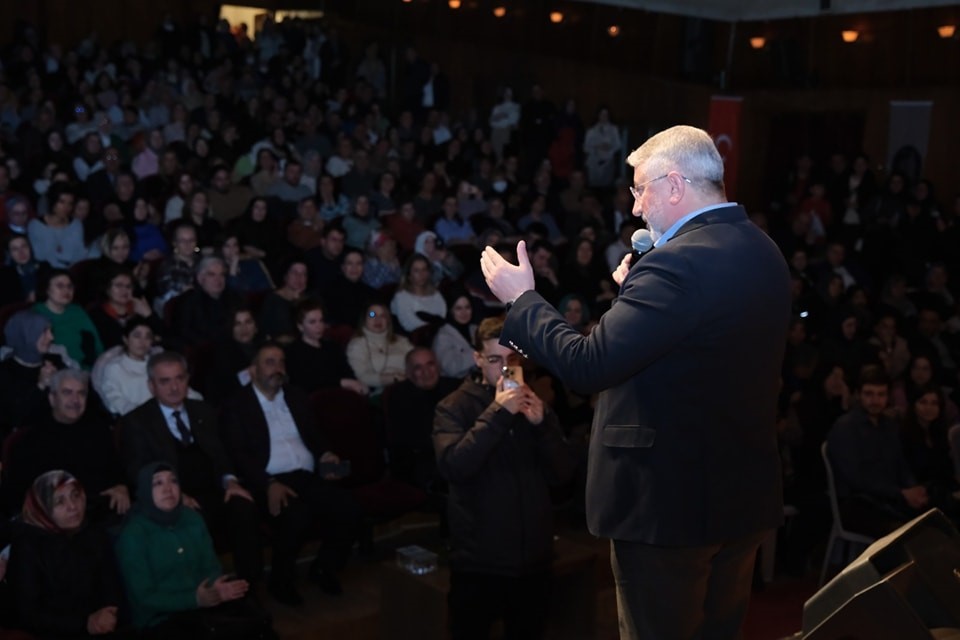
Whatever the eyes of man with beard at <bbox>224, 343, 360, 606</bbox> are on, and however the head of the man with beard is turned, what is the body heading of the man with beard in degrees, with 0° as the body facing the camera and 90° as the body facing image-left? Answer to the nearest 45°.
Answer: approximately 315°

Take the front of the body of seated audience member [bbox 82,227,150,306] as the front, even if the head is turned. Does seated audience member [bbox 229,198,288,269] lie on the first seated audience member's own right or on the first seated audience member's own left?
on the first seated audience member's own left

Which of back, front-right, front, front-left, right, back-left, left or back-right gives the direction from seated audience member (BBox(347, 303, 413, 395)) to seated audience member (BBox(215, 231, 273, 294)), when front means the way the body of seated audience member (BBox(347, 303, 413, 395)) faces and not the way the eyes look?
back-right

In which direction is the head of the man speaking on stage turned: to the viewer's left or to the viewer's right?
to the viewer's left

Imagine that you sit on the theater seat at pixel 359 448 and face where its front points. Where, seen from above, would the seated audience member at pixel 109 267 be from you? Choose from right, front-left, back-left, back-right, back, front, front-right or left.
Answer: back

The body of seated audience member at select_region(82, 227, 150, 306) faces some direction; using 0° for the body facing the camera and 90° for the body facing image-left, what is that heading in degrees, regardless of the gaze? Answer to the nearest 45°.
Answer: approximately 315°

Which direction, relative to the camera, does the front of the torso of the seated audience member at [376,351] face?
toward the camera

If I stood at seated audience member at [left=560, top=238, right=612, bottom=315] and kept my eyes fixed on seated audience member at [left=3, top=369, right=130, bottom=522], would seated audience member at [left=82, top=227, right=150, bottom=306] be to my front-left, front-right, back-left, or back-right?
front-right

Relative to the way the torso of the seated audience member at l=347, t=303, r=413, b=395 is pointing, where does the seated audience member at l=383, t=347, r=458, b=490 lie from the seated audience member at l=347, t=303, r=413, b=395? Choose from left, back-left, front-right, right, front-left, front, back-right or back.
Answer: front

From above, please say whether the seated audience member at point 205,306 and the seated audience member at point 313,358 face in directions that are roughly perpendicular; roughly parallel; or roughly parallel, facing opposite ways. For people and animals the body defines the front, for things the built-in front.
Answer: roughly parallel

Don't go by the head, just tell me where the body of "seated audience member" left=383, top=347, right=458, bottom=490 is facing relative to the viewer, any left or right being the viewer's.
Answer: facing the viewer

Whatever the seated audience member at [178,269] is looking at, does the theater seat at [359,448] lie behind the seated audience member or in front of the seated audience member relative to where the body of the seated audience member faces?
in front

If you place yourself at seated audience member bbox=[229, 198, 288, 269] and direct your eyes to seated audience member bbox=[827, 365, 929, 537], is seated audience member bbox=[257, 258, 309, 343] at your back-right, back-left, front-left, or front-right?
front-right

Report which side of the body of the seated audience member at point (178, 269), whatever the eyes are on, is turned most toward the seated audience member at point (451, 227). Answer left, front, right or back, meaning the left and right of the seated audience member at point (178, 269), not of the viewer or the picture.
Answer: left

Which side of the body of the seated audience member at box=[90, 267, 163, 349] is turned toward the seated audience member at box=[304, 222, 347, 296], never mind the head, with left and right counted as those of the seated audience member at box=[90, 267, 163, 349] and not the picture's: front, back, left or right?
left

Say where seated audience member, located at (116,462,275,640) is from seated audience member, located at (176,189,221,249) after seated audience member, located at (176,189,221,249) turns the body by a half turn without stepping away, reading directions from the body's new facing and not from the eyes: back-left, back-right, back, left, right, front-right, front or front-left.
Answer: back-left

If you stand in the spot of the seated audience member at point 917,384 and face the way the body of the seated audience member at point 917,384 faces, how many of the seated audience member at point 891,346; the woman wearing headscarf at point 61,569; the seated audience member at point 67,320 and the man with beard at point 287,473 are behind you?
1

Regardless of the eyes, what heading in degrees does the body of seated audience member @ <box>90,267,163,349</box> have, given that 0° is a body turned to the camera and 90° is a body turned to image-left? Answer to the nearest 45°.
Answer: approximately 315°

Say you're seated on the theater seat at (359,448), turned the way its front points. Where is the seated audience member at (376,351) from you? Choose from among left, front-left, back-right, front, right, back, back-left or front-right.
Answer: back-left

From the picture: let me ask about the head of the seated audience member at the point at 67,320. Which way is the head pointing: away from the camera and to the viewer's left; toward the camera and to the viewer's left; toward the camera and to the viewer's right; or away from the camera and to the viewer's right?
toward the camera and to the viewer's right
